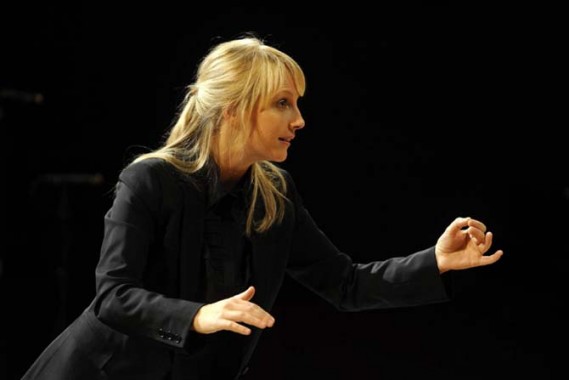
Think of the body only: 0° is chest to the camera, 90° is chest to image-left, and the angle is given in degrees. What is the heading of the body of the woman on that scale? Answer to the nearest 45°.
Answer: approximately 315°

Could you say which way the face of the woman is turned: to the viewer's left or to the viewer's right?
to the viewer's right
